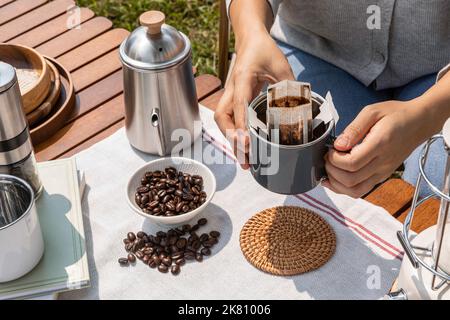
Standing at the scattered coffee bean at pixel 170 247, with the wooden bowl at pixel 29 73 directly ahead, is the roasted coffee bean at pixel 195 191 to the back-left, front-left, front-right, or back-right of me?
front-right

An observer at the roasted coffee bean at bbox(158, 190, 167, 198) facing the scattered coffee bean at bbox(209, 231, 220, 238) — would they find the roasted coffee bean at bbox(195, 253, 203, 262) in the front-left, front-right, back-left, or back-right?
front-right

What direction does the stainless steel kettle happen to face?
toward the camera
